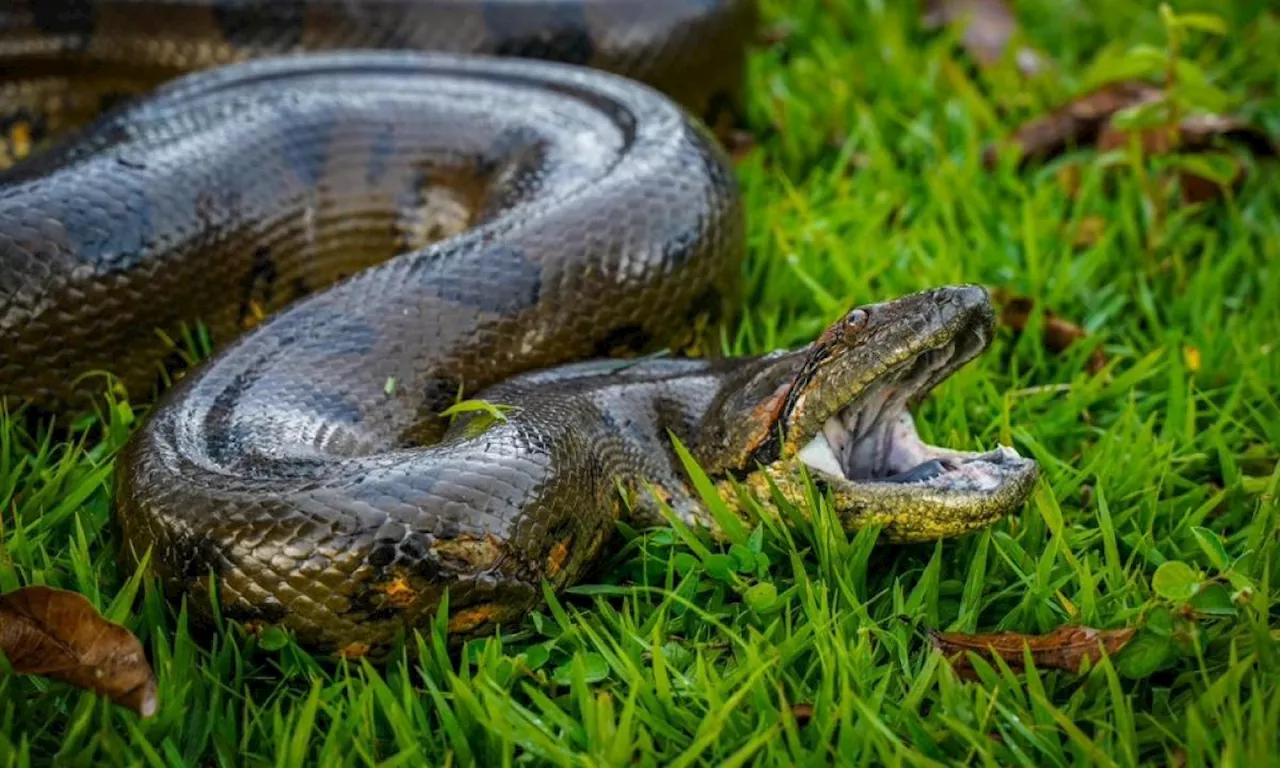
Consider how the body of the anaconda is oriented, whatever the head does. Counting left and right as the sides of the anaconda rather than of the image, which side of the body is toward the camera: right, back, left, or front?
right

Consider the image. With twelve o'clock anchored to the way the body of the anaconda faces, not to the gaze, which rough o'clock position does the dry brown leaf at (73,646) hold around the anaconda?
The dry brown leaf is roughly at 4 o'clock from the anaconda.

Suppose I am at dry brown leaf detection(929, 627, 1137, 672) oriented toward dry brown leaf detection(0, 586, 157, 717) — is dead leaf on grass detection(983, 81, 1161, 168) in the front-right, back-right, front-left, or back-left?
back-right

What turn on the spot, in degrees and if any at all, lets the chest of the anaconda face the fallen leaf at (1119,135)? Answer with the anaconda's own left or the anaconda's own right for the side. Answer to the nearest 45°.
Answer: approximately 45° to the anaconda's own left

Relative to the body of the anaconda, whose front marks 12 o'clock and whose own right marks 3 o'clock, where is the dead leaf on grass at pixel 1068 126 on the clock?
The dead leaf on grass is roughly at 11 o'clock from the anaconda.

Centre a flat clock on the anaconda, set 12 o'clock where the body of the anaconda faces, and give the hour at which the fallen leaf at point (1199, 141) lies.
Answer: The fallen leaf is roughly at 11 o'clock from the anaconda.
